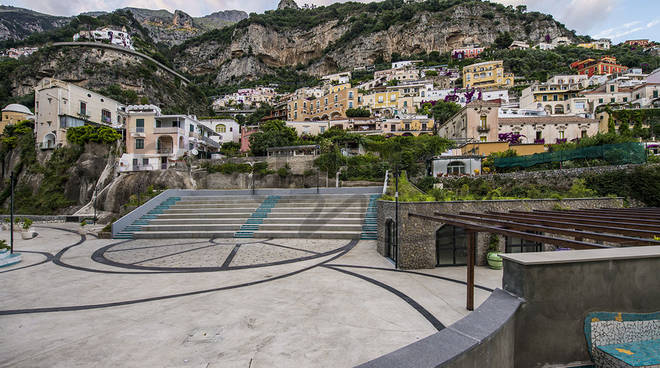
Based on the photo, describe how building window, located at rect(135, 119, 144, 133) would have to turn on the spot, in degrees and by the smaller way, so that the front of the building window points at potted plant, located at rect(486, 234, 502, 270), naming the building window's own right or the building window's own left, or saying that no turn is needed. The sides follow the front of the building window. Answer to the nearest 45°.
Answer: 0° — it already faces it

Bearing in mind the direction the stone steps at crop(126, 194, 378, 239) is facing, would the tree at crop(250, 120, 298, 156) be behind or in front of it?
behind

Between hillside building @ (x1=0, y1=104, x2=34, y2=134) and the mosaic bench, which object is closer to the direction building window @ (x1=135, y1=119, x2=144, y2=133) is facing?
the mosaic bench

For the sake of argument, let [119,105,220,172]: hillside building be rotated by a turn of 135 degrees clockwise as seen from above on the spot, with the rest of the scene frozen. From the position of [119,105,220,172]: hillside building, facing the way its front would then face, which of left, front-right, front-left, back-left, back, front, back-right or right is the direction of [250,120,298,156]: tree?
back-right

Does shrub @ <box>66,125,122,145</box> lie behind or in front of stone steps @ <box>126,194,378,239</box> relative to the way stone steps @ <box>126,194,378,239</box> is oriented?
behind

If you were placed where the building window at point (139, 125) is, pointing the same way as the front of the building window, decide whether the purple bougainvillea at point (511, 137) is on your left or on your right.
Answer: on your left

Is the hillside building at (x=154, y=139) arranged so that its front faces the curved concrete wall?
yes
